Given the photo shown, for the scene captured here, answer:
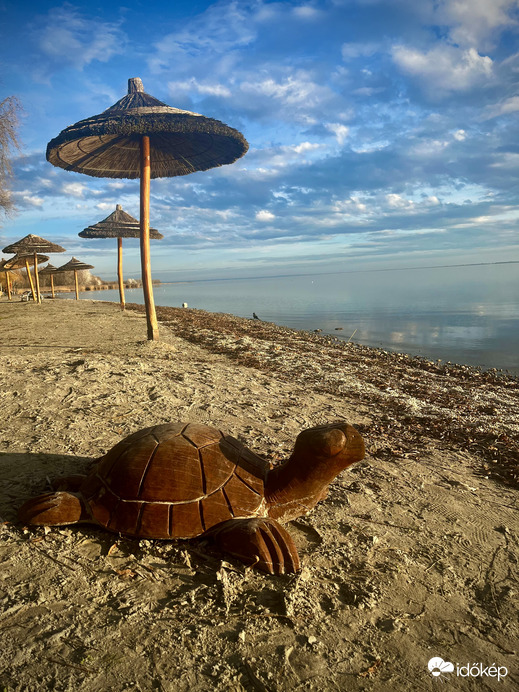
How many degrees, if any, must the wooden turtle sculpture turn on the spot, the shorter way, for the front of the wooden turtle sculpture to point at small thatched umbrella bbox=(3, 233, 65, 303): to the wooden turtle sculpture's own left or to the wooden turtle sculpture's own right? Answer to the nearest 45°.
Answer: approximately 90° to the wooden turtle sculpture's own left

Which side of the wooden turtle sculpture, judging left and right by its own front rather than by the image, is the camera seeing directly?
right

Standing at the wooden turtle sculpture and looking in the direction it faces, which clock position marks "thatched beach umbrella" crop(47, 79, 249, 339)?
The thatched beach umbrella is roughly at 9 o'clock from the wooden turtle sculpture.

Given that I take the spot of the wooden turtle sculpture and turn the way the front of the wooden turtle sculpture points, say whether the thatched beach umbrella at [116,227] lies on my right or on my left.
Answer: on my left
